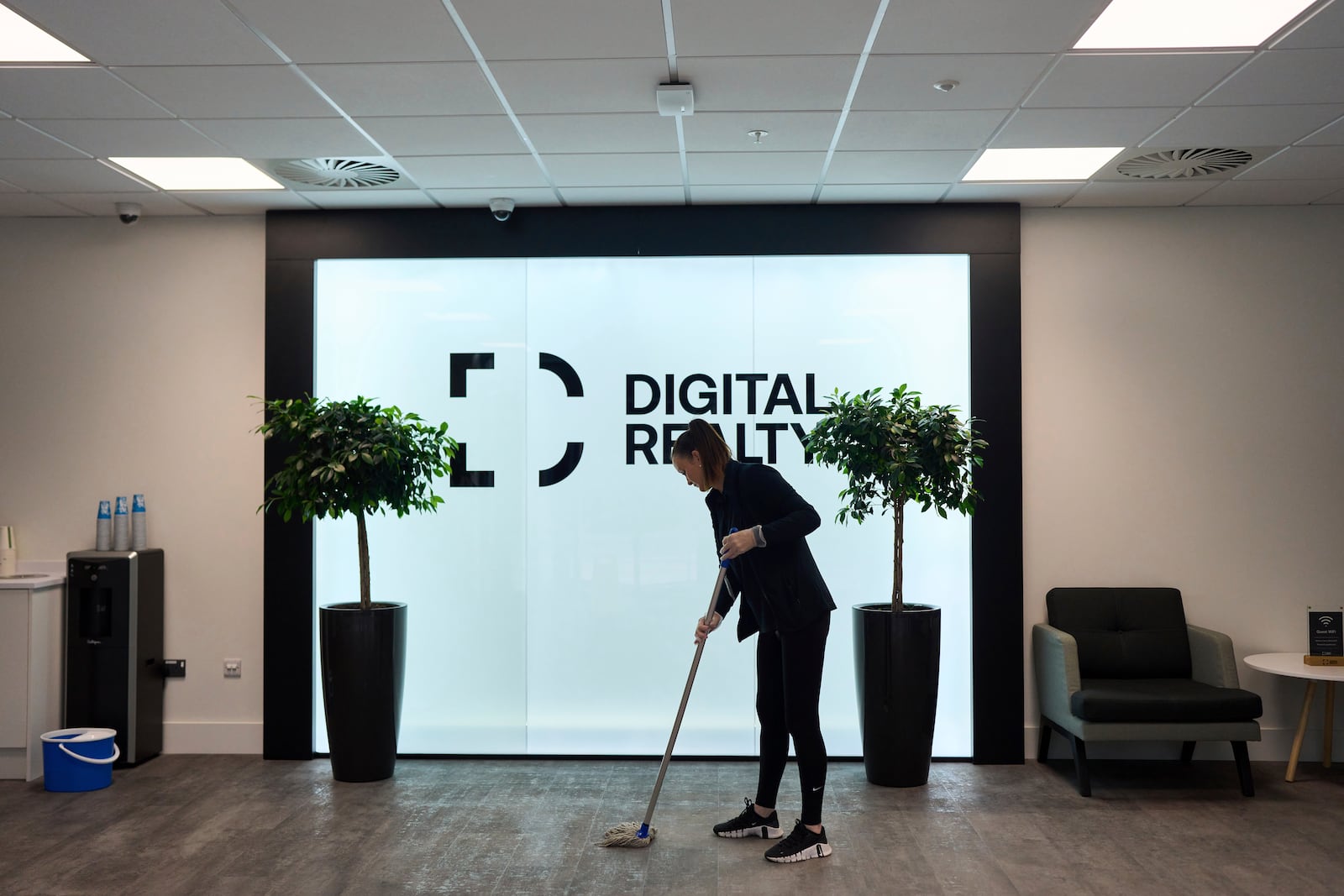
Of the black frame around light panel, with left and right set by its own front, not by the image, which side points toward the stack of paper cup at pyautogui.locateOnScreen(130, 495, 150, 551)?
right

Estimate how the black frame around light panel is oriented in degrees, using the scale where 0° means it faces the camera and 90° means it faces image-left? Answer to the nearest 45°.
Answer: approximately 0°

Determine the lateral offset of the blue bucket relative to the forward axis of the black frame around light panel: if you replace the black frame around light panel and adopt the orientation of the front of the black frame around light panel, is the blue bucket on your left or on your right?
on your right

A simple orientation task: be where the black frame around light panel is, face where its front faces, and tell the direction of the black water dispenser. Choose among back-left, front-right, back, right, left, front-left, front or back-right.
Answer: right

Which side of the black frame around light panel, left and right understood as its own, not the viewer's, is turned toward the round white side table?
left

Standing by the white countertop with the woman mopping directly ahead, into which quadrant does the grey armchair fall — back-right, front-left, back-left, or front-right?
front-left

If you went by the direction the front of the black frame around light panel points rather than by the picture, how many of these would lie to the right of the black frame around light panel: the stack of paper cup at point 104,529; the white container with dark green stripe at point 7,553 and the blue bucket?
3

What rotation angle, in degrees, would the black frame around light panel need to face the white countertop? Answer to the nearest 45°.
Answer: approximately 90° to its right

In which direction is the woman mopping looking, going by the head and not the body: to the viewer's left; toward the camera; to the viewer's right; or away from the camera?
to the viewer's left

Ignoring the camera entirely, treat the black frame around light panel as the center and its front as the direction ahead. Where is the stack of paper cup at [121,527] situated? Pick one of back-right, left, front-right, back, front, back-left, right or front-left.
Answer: right

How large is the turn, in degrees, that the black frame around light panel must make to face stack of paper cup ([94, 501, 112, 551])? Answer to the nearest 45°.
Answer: approximately 90° to its right

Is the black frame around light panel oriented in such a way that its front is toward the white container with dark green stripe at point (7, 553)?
no

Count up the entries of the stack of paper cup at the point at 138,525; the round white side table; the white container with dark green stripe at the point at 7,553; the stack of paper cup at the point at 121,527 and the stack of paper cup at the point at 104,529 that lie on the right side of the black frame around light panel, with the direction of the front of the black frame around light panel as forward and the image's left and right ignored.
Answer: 4

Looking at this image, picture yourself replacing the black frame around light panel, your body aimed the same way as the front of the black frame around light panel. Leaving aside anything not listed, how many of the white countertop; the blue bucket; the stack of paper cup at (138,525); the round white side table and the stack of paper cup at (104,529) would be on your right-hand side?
4

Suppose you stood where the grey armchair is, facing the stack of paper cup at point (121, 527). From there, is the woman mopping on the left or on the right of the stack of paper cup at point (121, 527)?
left

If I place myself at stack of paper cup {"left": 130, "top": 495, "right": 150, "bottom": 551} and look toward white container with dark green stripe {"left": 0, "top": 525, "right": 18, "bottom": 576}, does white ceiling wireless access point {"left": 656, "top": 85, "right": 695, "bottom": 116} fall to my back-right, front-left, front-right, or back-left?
back-left

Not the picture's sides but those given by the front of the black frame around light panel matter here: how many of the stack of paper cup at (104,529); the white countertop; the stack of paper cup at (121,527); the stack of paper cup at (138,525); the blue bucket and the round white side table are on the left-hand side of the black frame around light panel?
1
